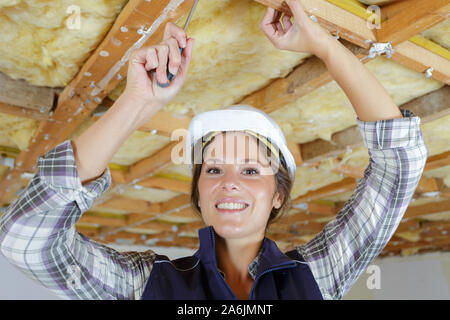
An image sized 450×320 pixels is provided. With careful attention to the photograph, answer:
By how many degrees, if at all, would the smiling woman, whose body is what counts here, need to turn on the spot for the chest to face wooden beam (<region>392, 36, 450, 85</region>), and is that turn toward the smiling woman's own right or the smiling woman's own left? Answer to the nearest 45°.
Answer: approximately 135° to the smiling woman's own left

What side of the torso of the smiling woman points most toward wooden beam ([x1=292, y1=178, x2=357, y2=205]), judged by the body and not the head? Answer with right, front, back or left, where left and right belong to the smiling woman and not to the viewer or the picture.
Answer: back

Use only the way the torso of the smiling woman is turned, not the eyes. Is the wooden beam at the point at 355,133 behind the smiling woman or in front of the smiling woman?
behind

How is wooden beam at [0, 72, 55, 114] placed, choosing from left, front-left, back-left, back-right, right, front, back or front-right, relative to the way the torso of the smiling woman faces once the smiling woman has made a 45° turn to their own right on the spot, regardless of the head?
right

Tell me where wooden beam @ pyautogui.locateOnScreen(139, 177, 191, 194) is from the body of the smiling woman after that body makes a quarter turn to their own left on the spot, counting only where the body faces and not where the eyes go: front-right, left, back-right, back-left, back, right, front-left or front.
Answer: left

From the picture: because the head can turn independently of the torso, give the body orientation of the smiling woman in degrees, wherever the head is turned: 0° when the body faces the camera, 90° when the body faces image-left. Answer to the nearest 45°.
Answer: approximately 0°

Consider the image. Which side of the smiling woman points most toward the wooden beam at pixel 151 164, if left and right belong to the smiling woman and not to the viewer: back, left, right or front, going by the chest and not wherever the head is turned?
back
